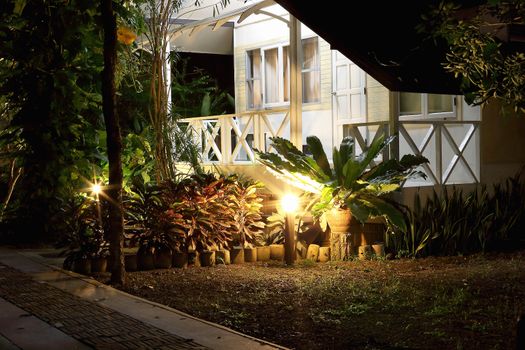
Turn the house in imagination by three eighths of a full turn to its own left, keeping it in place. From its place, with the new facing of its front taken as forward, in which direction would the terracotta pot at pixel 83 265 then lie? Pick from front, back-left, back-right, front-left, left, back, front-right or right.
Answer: back-right

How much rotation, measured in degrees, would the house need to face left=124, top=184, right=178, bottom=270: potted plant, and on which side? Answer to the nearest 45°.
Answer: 0° — it already faces it

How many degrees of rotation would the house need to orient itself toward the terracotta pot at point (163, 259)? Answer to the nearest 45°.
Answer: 0° — it already faces it

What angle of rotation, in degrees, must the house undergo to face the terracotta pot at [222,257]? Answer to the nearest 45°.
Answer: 0° — it already faces it

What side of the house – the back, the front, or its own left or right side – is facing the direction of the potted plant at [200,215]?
front

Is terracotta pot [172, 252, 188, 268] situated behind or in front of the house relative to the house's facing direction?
in front

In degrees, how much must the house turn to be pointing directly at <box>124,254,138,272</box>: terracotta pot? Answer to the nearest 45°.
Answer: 0° — it already faces it

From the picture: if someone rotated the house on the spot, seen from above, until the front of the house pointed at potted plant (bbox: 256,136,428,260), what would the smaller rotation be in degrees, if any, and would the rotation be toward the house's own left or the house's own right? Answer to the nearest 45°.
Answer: approximately 45° to the house's own left

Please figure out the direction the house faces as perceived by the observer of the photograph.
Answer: facing the viewer and to the left of the viewer

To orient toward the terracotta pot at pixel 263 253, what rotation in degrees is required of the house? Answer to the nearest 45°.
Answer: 0° — it already faces it

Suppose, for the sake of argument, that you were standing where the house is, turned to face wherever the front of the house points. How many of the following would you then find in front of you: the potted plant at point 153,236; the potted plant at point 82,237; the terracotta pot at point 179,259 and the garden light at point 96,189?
4

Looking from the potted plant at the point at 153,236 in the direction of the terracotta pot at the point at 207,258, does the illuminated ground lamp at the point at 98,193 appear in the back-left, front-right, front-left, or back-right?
back-left

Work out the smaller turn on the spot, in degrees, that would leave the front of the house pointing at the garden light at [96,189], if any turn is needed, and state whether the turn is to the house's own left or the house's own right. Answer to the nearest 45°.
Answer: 0° — it already faces it

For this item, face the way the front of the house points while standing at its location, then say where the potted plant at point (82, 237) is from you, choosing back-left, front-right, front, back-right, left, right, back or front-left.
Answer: front

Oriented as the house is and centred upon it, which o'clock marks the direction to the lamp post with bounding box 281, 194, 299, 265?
The lamp post is roughly at 11 o'clock from the house.
